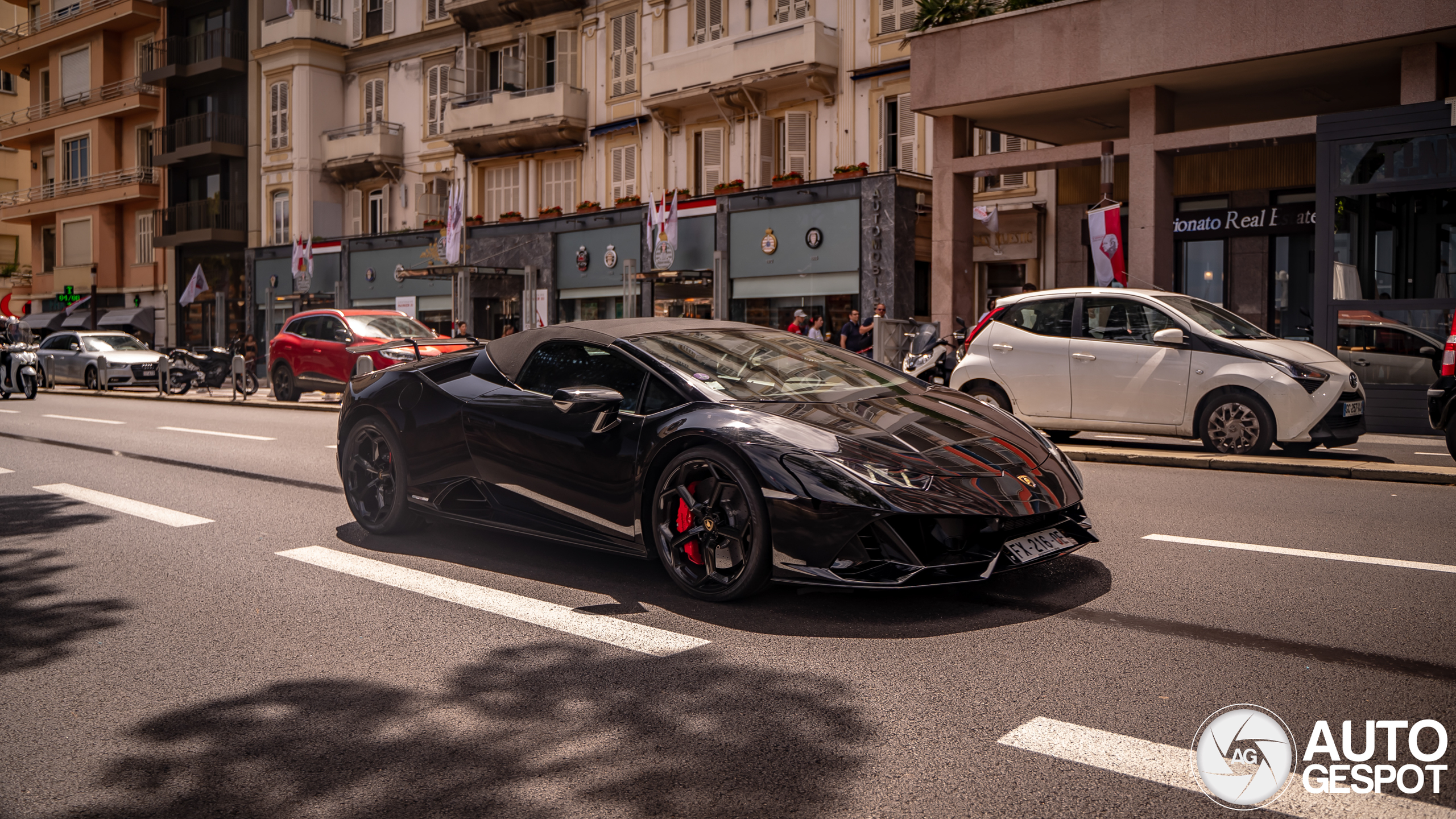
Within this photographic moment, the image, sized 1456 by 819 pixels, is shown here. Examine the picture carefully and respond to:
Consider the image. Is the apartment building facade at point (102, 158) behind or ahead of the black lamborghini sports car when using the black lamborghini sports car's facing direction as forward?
behind

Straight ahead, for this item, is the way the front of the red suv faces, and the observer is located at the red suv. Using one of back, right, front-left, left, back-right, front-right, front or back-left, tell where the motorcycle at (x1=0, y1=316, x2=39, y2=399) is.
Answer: back

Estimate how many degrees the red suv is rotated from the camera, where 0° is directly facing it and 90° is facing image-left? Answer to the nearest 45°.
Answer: approximately 315°

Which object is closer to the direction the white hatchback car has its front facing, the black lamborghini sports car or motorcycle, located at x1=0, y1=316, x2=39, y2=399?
the black lamborghini sports car

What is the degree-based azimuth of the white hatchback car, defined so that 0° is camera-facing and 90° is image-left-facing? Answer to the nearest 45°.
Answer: approximately 315°
